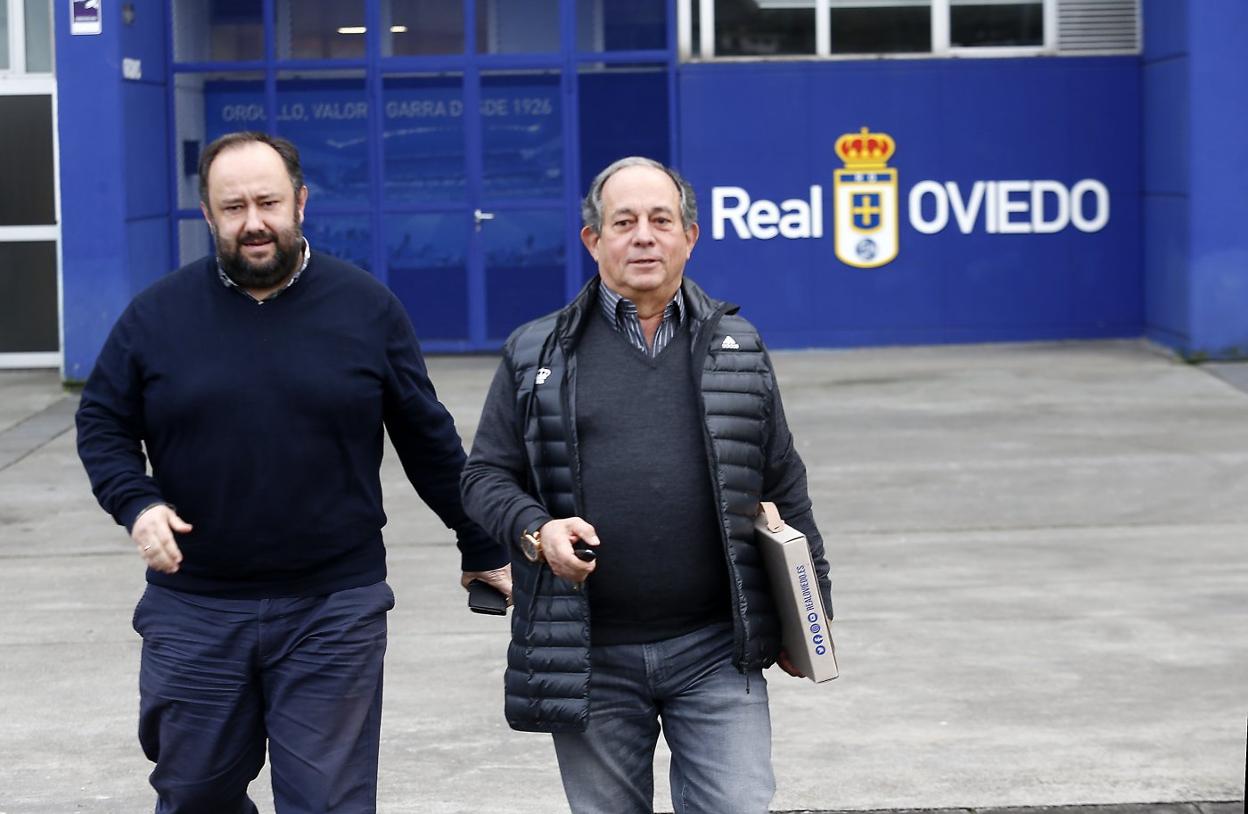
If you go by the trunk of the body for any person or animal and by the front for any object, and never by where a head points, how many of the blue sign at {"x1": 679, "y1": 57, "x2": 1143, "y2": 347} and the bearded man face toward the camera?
2

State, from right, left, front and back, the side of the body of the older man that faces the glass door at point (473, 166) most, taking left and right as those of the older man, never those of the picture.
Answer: back

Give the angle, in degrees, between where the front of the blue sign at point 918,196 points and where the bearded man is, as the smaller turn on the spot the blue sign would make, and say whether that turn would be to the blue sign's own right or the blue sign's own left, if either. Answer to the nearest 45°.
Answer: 0° — it already faces them

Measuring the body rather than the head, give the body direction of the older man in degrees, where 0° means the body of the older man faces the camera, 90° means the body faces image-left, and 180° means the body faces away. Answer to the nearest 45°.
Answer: approximately 0°

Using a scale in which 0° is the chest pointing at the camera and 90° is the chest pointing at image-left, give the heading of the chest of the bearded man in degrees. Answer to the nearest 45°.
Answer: approximately 0°

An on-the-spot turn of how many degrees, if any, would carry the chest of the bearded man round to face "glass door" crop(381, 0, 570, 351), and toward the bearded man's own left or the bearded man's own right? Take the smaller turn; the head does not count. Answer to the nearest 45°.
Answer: approximately 180°

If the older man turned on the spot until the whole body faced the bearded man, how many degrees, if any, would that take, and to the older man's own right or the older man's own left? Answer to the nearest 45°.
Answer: approximately 90° to the older man's own right

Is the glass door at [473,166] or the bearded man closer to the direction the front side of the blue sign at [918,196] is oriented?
the bearded man

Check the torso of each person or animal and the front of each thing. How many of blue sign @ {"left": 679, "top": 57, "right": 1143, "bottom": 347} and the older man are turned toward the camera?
2
